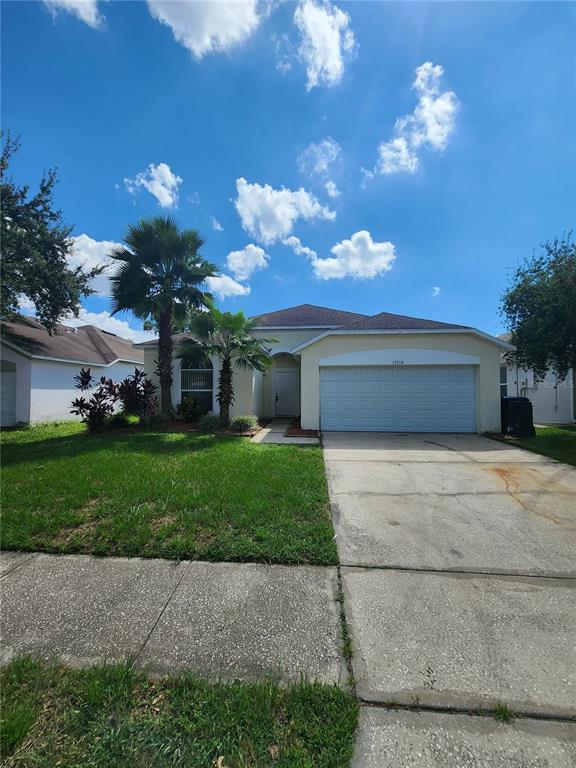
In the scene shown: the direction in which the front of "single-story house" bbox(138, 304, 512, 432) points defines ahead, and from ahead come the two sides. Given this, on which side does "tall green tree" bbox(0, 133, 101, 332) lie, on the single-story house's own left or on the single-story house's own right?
on the single-story house's own right

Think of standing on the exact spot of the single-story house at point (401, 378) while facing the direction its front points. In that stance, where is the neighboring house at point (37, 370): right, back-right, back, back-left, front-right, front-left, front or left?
right

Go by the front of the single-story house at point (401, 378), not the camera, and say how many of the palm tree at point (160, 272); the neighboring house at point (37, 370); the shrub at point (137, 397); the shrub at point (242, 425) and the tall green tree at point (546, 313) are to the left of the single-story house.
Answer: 1

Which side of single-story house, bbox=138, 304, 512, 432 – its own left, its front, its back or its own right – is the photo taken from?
front

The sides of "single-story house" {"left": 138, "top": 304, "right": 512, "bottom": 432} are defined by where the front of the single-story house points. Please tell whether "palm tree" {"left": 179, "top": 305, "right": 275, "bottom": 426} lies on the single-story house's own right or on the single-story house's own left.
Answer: on the single-story house's own right

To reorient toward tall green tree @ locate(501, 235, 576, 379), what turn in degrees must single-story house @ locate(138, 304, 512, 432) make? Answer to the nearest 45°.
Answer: approximately 90° to its left

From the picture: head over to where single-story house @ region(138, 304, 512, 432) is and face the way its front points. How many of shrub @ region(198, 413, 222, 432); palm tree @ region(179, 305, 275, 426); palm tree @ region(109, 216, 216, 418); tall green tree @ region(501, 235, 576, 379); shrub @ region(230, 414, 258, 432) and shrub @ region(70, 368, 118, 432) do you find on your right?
5

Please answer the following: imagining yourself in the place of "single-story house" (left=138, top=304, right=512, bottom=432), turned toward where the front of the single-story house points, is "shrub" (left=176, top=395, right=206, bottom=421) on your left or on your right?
on your right

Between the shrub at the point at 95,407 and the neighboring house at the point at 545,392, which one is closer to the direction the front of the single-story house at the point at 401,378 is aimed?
the shrub

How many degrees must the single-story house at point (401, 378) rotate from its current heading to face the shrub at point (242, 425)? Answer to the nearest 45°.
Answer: approximately 90° to its right

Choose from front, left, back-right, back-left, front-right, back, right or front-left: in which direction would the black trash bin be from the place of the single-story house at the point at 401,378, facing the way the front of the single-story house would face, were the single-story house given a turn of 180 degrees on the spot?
right

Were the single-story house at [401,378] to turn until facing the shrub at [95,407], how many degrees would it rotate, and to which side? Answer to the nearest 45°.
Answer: approximately 90° to its right

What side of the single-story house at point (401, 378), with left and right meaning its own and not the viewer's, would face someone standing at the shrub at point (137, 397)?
right

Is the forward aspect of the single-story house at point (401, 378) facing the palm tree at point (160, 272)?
no
